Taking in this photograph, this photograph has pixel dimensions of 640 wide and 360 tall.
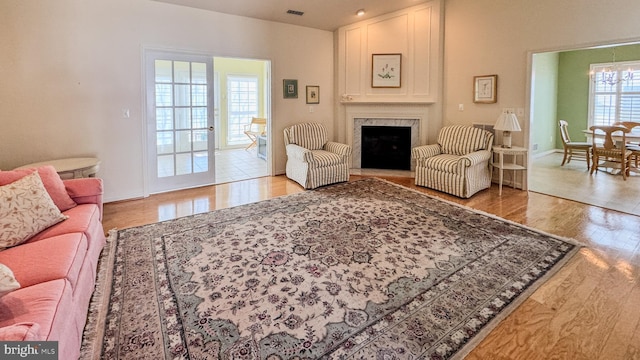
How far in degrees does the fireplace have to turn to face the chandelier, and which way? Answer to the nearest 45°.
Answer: approximately 135° to its left

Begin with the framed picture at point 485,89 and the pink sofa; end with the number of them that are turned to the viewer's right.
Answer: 1

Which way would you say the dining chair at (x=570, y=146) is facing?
to the viewer's right

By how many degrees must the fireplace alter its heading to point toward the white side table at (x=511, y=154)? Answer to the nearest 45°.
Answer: approximately 45° to its left

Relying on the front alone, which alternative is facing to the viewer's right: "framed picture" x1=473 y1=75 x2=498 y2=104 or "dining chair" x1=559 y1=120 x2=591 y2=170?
the dining chair

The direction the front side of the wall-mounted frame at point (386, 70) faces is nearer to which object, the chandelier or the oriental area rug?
the oriental area rug

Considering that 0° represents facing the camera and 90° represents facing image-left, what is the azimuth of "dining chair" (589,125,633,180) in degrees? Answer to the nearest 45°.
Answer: approximately 225°

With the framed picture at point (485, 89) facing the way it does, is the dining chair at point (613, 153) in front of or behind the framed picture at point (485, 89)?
behind
